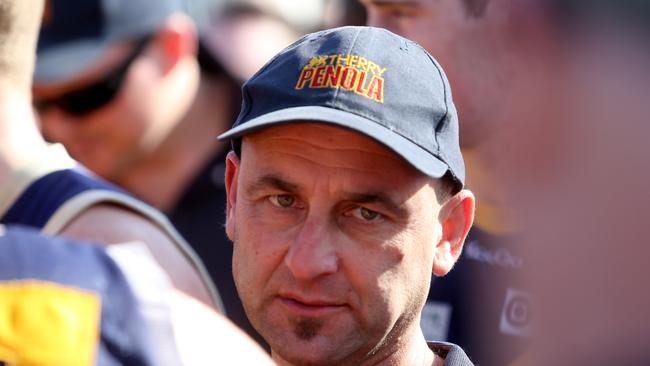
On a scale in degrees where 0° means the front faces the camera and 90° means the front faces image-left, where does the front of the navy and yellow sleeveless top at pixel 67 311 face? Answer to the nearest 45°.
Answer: approximately 180°

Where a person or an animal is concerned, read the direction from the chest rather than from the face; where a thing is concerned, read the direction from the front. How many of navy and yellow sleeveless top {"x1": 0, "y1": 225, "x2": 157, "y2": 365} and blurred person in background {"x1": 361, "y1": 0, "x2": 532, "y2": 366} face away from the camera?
1

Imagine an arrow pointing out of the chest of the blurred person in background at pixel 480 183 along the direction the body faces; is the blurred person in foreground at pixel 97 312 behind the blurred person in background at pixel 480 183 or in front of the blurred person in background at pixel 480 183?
in front

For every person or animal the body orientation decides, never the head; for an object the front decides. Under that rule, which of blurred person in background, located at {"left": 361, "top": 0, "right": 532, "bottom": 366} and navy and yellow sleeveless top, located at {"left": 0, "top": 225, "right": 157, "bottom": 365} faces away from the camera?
the navy and yellow sleeveless top

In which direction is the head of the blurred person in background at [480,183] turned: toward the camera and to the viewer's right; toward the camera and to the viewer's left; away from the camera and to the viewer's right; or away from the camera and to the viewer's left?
toward the camera and to the viewer's left

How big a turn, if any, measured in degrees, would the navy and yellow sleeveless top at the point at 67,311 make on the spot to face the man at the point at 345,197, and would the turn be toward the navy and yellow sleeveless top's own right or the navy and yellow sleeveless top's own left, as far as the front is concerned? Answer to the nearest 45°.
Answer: approximately 45° to the navy and yellow sleeveless top's own right

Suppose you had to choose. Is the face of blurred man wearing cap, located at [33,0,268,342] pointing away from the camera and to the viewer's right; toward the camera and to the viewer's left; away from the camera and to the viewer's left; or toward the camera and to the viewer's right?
toward the camera and to the viewer's left

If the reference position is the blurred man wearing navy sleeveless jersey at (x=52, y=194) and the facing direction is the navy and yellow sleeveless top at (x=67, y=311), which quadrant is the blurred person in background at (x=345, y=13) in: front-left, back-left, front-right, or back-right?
back-left

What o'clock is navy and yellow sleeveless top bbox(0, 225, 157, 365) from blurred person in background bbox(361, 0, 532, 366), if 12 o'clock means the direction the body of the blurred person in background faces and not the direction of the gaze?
The navy and yellow sleeveless top is roughly at 11 o'clock from the blurred person in background.

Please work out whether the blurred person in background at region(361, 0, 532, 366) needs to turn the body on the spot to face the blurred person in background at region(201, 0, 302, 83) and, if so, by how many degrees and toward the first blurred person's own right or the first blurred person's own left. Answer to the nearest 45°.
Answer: approximately 90° to the first blurred person's own right
